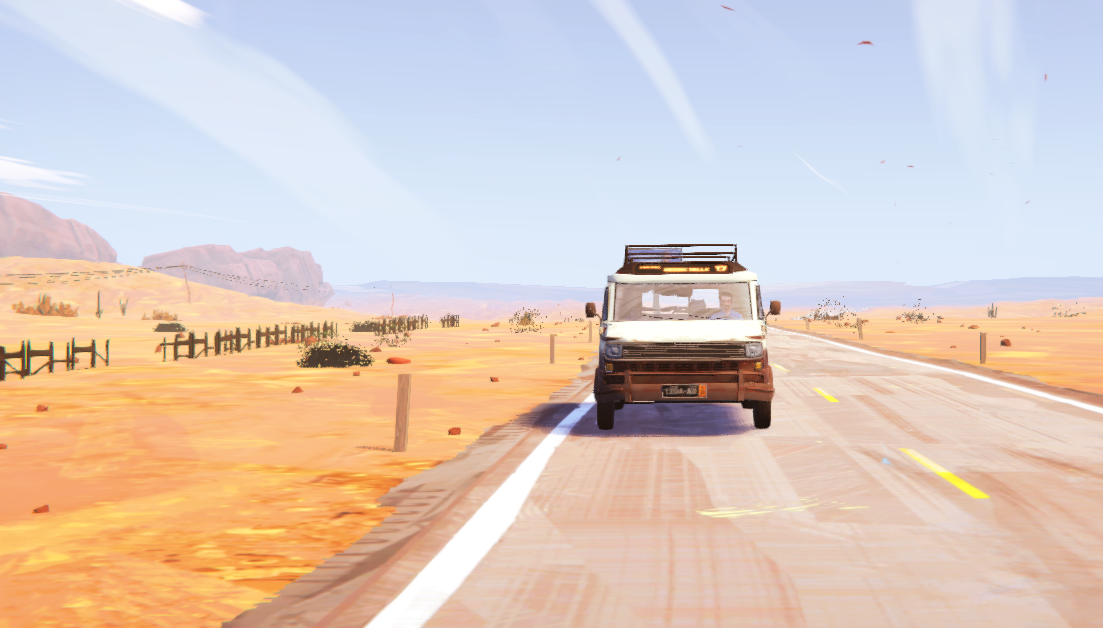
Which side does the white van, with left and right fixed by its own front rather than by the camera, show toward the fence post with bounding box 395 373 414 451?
right

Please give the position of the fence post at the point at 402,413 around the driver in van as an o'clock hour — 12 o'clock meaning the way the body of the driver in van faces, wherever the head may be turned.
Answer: The fence post is roughly at 2 o'clock from the driver in van.

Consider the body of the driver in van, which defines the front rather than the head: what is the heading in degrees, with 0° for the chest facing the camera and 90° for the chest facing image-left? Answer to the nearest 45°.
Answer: approximately 0°
